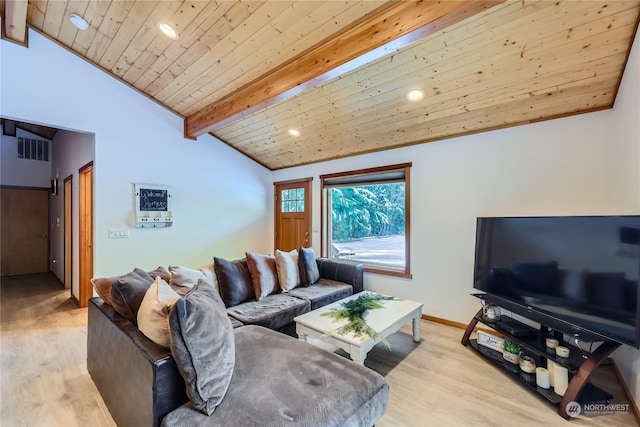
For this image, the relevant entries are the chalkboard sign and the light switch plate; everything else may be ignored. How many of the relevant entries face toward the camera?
2

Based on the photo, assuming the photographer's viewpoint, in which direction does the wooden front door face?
facing the viewer and to the left of the viewer

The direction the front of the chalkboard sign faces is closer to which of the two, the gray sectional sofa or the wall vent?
the gray sectional sofa

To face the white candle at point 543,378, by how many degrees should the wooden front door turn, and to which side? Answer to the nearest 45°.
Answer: approximately 90° to its left

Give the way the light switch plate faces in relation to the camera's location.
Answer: facing the viewer

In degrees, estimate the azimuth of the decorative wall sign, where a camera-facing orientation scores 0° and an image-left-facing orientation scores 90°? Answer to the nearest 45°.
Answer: approximately 0°

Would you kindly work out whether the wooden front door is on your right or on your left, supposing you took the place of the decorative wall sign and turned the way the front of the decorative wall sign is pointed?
on your left

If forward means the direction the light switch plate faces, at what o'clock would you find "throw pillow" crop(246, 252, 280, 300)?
The throw pillow is roughly at 11 o'clock from the light switch plate.

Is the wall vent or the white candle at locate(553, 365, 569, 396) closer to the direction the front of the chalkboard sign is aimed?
the white candle

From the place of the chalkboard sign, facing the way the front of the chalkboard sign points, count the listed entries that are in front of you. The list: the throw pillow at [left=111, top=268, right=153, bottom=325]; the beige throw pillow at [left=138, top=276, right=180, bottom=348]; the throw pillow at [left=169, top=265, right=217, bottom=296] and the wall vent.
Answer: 3

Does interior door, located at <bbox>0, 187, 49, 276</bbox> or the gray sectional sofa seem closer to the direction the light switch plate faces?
the gray sectional sofa

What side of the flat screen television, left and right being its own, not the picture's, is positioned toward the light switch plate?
front

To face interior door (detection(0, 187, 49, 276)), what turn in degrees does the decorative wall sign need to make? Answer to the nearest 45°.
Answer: approximately 135° to its right

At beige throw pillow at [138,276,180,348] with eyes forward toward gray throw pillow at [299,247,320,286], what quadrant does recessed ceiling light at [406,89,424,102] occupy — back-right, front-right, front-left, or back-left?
front-right
